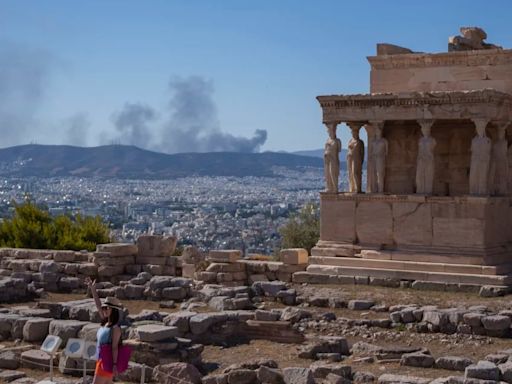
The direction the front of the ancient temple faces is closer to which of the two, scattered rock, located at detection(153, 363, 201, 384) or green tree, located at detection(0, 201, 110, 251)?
the scattered rock

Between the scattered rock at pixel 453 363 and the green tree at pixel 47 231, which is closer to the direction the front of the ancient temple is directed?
the scattered rock

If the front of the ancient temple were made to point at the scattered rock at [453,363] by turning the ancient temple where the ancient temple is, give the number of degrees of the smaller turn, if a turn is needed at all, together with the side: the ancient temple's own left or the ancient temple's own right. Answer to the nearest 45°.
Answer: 0° — it already faces it

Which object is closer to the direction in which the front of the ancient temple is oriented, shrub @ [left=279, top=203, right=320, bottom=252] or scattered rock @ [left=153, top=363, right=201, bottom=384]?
the scattered rock

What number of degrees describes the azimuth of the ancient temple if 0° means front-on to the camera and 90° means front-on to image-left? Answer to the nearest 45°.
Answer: approximately 0°
